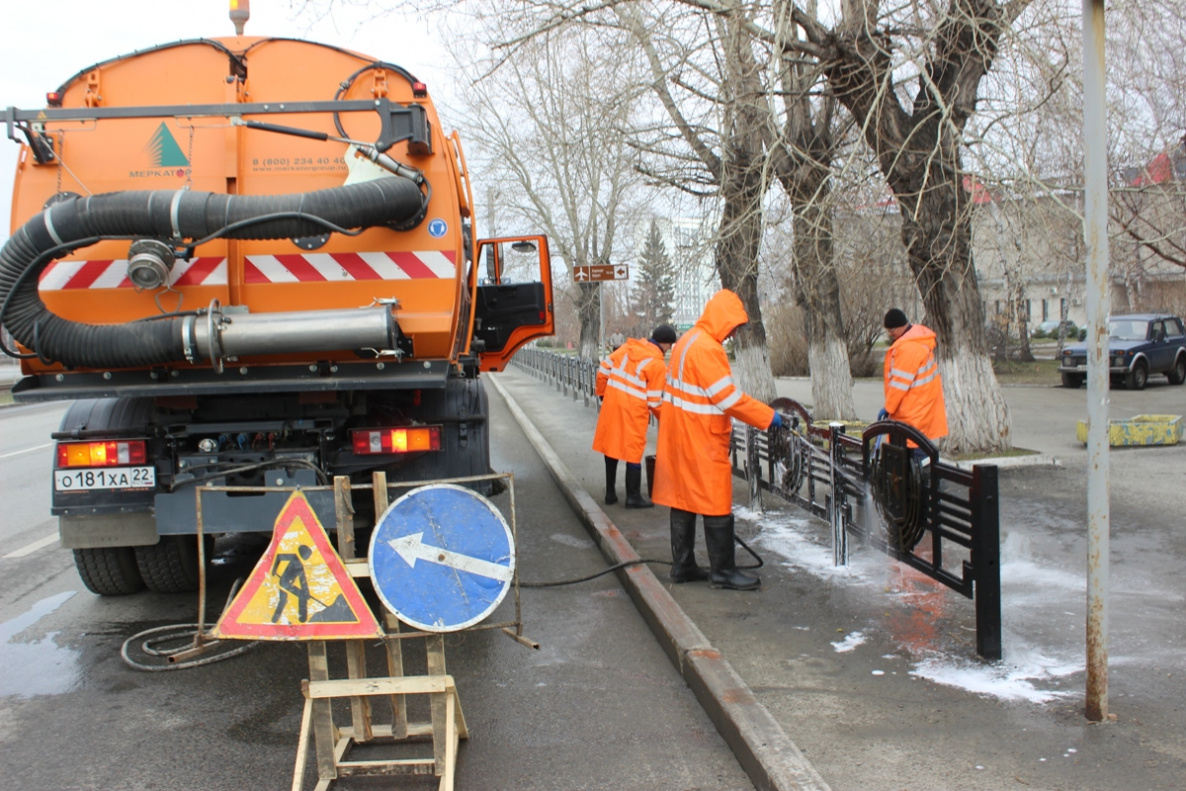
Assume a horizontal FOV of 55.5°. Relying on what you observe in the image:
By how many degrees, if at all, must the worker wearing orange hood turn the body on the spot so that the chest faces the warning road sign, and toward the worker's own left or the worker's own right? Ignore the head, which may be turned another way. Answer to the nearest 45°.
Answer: approximately 135° to the worker's own right

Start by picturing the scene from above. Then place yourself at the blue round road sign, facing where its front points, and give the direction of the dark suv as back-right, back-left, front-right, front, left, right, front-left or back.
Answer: back-left

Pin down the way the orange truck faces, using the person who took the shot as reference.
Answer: facing away from the viewer

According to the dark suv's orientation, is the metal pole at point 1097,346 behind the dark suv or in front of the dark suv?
in front

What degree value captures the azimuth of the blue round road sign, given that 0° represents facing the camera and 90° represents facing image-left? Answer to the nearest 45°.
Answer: approximately 0°

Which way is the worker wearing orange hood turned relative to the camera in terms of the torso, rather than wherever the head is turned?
to the viewer's right

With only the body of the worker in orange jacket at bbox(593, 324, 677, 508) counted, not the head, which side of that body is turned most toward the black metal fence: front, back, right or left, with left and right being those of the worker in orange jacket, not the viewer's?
right

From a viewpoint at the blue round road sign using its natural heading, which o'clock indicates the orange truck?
The orange truck is roughly at 5 o'clock from the blue round road sign.

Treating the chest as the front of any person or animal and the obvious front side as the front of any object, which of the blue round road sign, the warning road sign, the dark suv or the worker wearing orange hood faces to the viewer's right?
the worker wearing orange hood

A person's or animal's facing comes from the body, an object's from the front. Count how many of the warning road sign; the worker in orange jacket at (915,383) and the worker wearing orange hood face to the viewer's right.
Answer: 1

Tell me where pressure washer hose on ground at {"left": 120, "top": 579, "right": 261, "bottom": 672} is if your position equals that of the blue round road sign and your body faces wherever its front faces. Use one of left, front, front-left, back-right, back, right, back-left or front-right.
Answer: back-right
